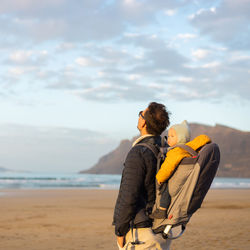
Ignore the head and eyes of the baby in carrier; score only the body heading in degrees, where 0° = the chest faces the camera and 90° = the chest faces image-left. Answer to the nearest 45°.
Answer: approximately 90°
